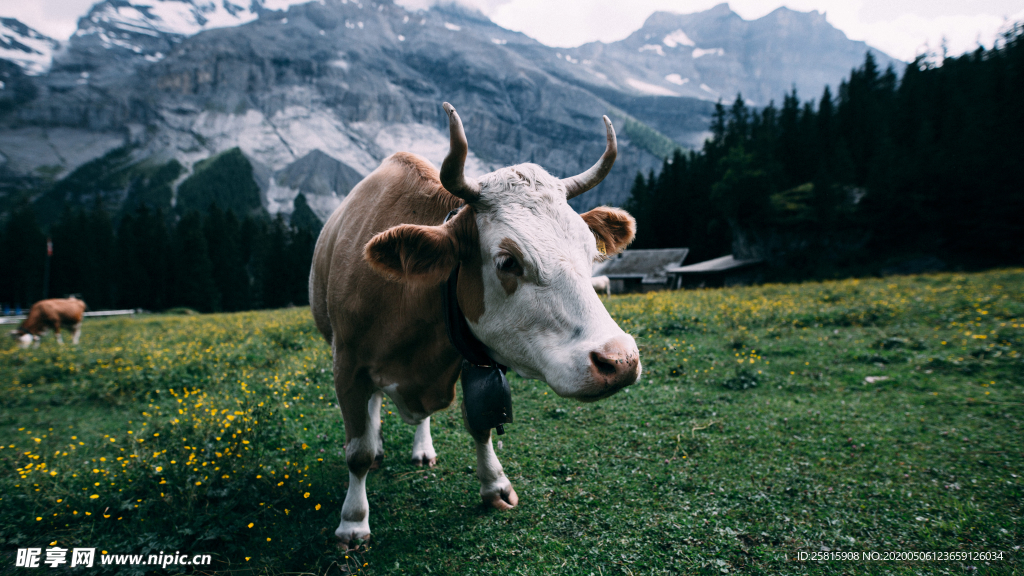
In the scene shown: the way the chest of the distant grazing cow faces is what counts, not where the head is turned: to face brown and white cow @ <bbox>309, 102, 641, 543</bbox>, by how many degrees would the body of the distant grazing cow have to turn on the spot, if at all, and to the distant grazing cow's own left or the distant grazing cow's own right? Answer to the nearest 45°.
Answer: approximately 90° to the distant grazing cow's own left

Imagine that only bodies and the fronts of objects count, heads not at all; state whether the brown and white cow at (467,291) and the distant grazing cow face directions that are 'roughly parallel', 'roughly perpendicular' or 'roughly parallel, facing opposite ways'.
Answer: roughly perpendicular

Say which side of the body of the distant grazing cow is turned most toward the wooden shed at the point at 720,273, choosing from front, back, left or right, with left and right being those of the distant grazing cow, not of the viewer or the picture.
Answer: back

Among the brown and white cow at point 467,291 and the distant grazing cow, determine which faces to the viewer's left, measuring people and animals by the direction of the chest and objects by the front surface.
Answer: the distant grazing cow

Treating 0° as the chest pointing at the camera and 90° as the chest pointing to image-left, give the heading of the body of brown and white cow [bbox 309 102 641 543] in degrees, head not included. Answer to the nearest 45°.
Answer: approximately 315°

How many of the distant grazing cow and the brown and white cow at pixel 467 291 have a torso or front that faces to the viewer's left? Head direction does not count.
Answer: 1

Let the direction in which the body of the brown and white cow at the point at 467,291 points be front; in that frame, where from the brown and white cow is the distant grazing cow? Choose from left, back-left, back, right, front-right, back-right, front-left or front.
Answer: back

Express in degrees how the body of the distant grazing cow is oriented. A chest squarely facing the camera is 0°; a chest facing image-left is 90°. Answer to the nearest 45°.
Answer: approximately 90°
